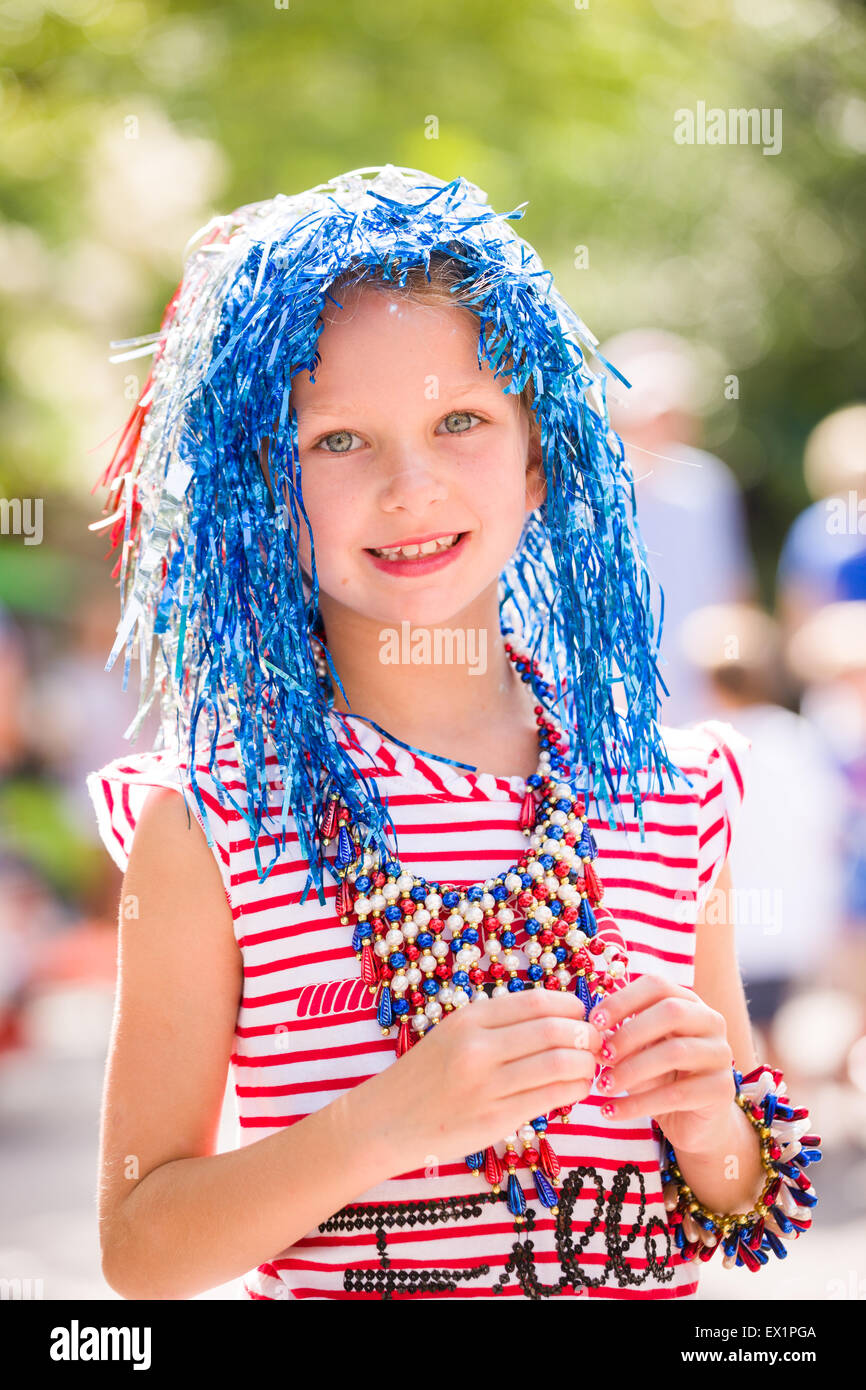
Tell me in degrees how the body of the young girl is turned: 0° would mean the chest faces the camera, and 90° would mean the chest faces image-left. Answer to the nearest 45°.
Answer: approximately 0°

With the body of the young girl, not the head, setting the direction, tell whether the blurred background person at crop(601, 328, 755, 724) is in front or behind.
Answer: behind

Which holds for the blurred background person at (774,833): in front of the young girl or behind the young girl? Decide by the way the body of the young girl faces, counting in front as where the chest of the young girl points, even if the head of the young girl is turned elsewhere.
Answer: behind
